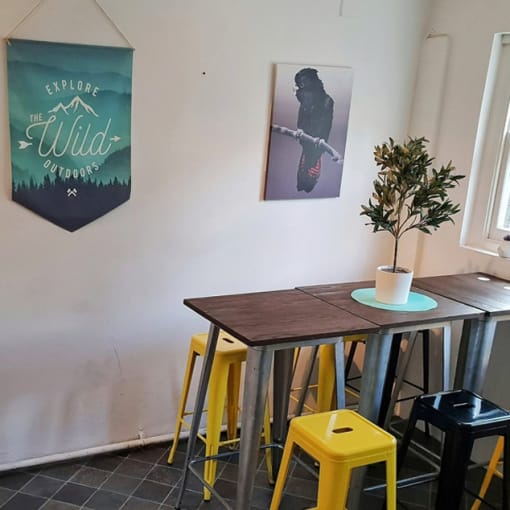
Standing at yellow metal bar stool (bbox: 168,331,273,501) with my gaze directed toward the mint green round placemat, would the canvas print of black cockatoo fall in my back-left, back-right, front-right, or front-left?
front-left

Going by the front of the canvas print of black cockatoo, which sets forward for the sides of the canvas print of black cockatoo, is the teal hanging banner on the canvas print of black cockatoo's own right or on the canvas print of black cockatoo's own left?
on the canvas print of black cockatoo's own right

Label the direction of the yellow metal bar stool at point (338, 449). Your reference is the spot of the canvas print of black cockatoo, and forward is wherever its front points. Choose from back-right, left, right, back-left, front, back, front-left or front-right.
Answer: front-right

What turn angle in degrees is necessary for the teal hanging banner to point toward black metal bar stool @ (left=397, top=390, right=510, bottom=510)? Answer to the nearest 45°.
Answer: approximately 45° to its left

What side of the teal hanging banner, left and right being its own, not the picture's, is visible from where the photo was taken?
front

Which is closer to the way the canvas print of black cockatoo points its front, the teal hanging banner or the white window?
the white window

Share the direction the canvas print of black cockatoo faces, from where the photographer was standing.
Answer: facing the viewer and to the right of the viewer

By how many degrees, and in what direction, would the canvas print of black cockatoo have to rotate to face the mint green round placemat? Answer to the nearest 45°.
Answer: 0° — it already faces it

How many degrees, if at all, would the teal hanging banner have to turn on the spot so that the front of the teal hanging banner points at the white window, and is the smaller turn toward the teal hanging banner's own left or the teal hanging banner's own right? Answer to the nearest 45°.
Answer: approximately 90° to the teal hanging banner's own left

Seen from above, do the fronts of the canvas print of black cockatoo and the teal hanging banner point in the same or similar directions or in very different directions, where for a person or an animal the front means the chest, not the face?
same or similar directions

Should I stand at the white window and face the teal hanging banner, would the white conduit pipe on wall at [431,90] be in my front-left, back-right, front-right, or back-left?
front-right

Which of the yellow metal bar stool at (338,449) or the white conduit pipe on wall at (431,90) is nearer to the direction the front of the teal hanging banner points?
the yellow metal bar stool

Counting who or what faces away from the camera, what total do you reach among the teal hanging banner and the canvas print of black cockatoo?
0
